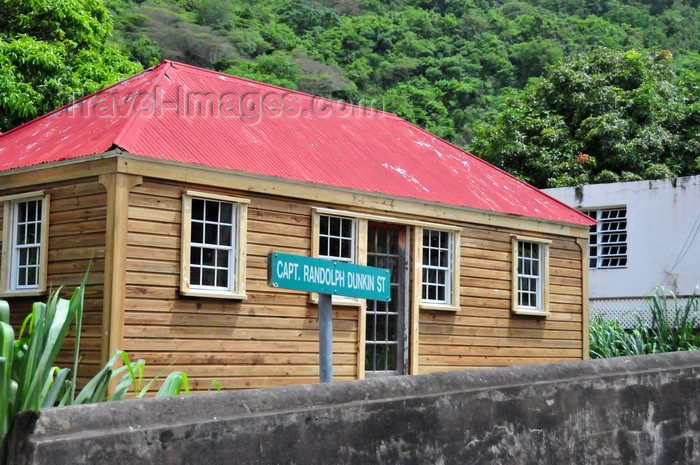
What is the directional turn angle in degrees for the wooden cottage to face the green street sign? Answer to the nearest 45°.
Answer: approximately 45° to its right

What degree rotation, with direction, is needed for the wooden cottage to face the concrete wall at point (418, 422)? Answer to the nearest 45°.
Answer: approximately 45° to its right

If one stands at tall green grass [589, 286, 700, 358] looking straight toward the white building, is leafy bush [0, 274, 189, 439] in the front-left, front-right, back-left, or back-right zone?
back-left

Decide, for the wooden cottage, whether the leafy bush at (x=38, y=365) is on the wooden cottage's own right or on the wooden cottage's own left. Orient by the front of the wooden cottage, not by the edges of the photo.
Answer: on the wooden cottage's own right

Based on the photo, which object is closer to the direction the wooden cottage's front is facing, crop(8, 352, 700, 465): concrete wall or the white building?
the concrete wall

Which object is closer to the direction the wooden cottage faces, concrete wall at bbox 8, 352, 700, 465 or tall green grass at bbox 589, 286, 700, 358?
the concrete wall

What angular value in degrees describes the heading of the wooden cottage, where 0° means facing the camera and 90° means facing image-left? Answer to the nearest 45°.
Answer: approximately 315°

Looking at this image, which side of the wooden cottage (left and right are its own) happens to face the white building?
left

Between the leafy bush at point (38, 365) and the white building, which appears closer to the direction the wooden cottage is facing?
the leafy bush

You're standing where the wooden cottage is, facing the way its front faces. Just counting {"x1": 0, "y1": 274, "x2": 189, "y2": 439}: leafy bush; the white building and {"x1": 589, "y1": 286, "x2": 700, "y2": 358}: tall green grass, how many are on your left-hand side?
2

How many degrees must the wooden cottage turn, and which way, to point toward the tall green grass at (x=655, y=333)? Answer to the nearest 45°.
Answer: approximately 90° to its left
